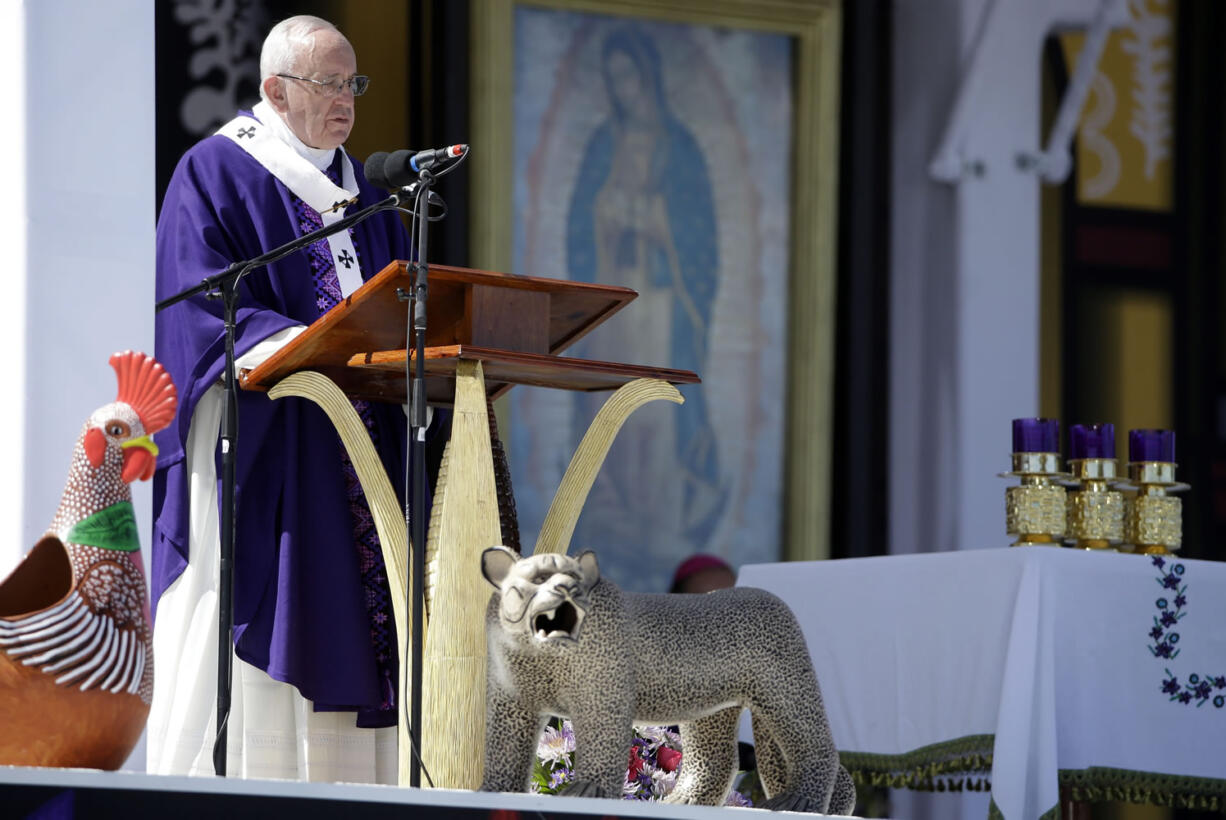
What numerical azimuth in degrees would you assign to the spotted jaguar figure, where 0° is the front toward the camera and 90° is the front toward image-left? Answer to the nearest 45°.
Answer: approximately 45°

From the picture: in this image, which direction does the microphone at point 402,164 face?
to the viewer's left

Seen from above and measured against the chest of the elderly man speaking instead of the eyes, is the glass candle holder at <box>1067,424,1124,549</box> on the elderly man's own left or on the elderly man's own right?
on the elderly man's own left

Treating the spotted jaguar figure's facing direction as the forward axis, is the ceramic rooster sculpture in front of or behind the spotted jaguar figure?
in front

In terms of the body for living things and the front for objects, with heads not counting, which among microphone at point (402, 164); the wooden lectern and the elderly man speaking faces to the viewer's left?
the microphone

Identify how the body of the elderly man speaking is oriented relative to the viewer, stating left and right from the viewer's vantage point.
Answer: facing the viewer and to the right of the viewer

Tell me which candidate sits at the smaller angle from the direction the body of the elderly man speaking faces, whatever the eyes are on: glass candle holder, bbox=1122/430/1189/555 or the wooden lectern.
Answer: the wooden lectern

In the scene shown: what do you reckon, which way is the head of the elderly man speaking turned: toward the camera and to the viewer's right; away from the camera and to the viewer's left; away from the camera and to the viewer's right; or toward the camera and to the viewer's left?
toward the camera and to the viewer's right
